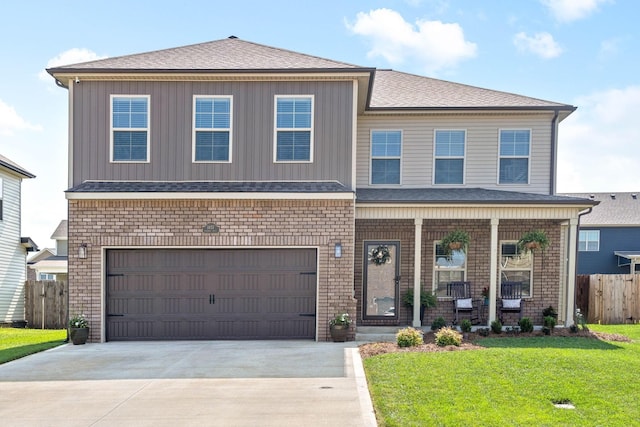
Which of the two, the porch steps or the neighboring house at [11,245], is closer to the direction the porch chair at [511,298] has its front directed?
the porch steps

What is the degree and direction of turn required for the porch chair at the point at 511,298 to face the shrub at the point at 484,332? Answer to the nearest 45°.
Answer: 0° — it already faces it

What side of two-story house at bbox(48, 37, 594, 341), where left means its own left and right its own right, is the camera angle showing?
front

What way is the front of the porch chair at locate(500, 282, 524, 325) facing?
toward the camera

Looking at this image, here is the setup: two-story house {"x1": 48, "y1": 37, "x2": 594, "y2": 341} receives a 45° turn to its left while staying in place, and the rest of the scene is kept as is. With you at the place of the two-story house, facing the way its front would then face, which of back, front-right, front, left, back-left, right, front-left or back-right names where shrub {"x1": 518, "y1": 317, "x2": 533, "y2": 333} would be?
front-left

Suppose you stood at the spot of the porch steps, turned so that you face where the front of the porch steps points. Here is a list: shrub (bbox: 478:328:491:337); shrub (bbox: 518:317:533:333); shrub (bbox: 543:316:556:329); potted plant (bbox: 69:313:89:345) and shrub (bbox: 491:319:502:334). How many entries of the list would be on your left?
4

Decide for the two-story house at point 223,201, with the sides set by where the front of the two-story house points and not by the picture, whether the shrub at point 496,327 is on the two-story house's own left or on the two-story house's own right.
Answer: on the two-story house's own left

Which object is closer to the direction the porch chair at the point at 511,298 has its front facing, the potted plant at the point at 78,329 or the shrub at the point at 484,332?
the shrub

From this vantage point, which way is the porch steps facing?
toward the camera
